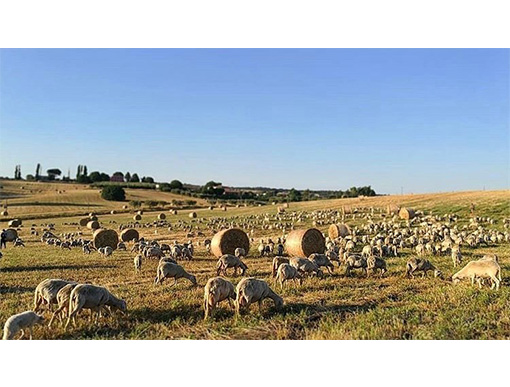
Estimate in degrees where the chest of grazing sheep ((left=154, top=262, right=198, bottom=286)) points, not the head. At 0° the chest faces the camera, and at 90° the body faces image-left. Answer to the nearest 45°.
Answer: approximately 270°

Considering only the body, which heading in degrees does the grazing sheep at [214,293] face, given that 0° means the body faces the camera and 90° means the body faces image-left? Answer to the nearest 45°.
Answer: approximately 225°

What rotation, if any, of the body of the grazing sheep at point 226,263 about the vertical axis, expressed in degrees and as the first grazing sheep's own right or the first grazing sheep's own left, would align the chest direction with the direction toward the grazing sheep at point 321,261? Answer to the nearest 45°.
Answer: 0° — it already faces it

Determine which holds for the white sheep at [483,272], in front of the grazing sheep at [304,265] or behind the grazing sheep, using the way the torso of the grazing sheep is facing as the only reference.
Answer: in front

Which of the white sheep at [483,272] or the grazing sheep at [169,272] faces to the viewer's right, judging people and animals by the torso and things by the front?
the grazing sheep

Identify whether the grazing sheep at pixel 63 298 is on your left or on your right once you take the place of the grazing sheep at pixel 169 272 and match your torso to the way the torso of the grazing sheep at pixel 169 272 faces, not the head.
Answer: on your right

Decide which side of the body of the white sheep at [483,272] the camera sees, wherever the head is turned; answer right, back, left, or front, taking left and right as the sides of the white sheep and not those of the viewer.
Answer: left
